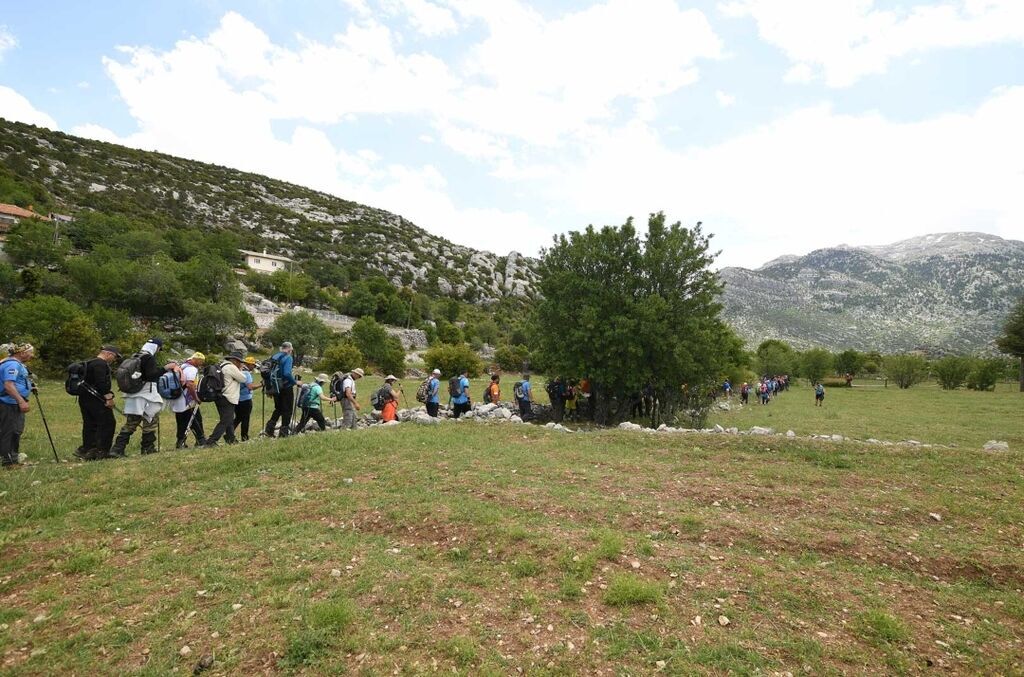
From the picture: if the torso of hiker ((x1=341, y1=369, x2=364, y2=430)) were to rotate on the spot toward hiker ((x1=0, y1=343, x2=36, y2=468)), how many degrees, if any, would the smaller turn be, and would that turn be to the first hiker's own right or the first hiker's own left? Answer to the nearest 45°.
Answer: approximately 135° to the first hiker's own right

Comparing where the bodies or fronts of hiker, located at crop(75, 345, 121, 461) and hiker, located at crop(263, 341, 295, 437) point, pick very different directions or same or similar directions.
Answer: same or similar directions

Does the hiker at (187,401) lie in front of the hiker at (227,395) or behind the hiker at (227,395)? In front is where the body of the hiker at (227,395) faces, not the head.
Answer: behind

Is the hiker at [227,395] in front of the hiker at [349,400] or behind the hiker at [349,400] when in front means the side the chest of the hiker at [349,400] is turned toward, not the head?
behind

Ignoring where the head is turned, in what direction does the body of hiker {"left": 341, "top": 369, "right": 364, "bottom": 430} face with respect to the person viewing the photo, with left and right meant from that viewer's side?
facing to the right of the viewer

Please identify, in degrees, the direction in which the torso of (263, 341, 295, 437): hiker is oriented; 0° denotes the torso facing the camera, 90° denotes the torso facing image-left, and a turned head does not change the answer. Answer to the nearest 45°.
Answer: approximately 270°

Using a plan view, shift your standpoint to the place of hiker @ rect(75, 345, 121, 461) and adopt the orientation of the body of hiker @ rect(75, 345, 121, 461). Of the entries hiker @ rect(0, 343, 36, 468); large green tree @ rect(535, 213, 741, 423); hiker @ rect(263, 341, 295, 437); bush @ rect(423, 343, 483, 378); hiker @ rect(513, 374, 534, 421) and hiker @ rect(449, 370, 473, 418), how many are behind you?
1

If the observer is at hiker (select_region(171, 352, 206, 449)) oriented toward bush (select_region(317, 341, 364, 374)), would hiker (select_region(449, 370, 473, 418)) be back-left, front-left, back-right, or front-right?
front-right

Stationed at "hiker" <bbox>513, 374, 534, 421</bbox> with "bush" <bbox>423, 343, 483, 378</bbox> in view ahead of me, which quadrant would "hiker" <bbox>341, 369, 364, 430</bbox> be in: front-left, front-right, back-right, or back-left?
back-left

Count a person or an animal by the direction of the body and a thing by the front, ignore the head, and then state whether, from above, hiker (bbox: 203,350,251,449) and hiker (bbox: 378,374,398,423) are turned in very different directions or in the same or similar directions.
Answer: same or similar directions

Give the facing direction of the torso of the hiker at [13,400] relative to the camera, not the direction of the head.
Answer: to the viewer's right

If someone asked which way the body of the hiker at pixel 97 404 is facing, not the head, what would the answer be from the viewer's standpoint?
to the viewer's right

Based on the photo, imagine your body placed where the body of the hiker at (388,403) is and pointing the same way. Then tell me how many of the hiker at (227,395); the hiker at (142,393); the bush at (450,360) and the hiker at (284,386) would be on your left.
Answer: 1

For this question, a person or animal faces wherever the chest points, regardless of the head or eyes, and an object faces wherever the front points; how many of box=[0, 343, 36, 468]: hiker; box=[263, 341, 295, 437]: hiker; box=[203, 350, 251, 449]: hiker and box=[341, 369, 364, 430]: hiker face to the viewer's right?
4
